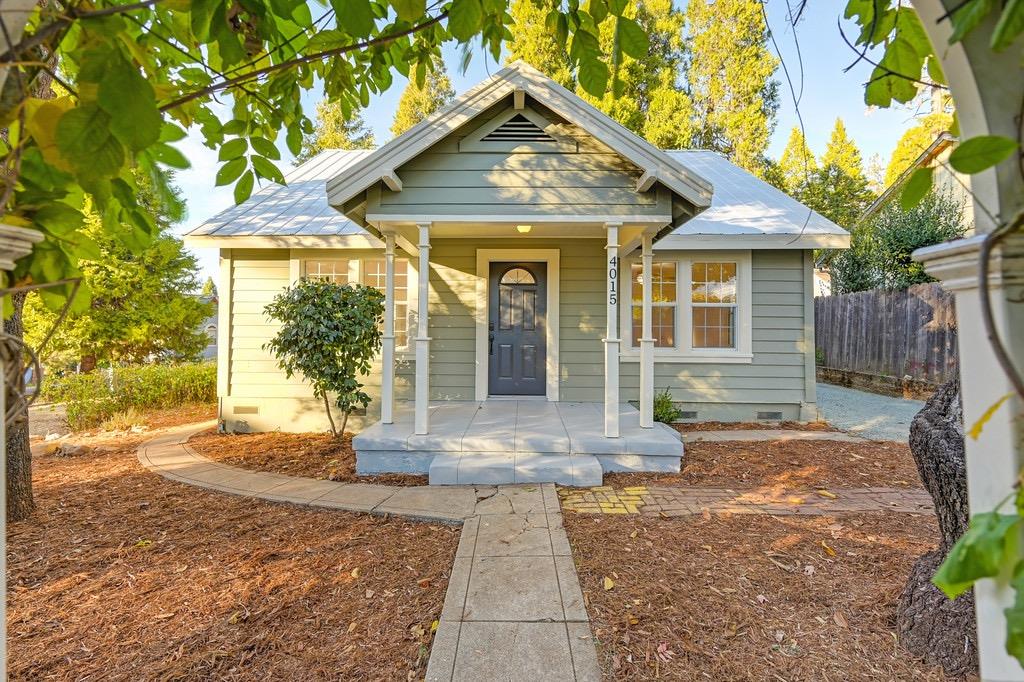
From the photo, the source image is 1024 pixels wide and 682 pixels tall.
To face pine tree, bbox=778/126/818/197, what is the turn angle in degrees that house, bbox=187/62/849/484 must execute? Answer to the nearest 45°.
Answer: approximately 135° to its left

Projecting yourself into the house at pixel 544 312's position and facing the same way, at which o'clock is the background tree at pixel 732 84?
The background tree is roughly at 7 o'clock from the house.

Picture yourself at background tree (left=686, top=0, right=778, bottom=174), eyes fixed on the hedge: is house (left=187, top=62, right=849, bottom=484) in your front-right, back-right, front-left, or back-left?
front-left

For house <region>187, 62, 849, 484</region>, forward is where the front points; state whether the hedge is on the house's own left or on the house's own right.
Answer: on the house's own right

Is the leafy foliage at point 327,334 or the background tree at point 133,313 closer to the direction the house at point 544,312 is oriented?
the leafy foliage

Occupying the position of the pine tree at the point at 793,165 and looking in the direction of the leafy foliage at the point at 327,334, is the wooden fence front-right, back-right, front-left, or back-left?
front-left

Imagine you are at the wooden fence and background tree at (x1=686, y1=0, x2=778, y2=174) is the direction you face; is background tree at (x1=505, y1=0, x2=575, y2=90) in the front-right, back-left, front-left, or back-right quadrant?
front-left

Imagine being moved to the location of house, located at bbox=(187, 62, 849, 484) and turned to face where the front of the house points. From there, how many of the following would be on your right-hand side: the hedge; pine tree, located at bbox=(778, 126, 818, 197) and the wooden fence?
1

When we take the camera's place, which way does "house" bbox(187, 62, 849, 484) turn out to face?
facing the viewer

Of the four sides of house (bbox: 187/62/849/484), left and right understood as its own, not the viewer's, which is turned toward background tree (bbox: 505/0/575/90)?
back

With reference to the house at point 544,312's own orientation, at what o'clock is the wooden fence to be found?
The wooden fence is roughly at 8 o'clock from the house.
